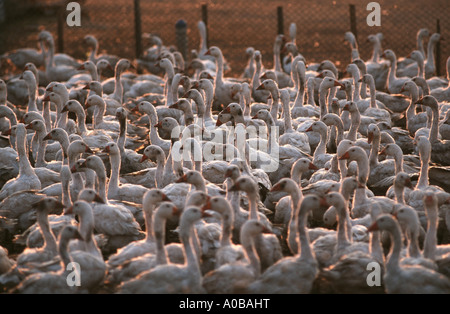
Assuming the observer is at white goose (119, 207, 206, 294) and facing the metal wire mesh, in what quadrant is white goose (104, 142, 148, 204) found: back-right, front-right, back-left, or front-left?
front-left

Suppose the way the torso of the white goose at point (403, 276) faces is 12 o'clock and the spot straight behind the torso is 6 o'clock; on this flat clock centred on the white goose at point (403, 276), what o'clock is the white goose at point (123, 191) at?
the white goose at point (123, 191) is roughly at 1 o'clock from the white goose at point (403, 276).

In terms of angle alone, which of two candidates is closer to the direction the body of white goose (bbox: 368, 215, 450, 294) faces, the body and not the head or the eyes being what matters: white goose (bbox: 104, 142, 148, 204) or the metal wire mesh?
the white goose

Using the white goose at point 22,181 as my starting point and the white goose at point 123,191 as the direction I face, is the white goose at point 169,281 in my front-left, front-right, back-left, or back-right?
front-right

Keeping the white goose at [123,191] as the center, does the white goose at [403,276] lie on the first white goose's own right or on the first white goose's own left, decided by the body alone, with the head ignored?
on the first white goose's own left

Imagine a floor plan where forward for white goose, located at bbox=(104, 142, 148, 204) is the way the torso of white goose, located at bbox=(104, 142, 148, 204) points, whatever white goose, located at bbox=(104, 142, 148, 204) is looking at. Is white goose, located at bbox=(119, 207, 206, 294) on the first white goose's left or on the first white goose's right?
on the first white goose's left

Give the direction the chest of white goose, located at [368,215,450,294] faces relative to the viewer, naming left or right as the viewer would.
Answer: facing to the left of the viewer

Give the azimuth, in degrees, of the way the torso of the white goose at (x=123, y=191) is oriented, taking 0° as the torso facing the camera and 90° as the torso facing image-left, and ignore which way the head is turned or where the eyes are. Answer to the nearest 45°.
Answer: approximately 90°

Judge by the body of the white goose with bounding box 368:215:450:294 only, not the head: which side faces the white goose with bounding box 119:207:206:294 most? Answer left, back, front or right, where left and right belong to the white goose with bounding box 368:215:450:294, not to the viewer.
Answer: front
